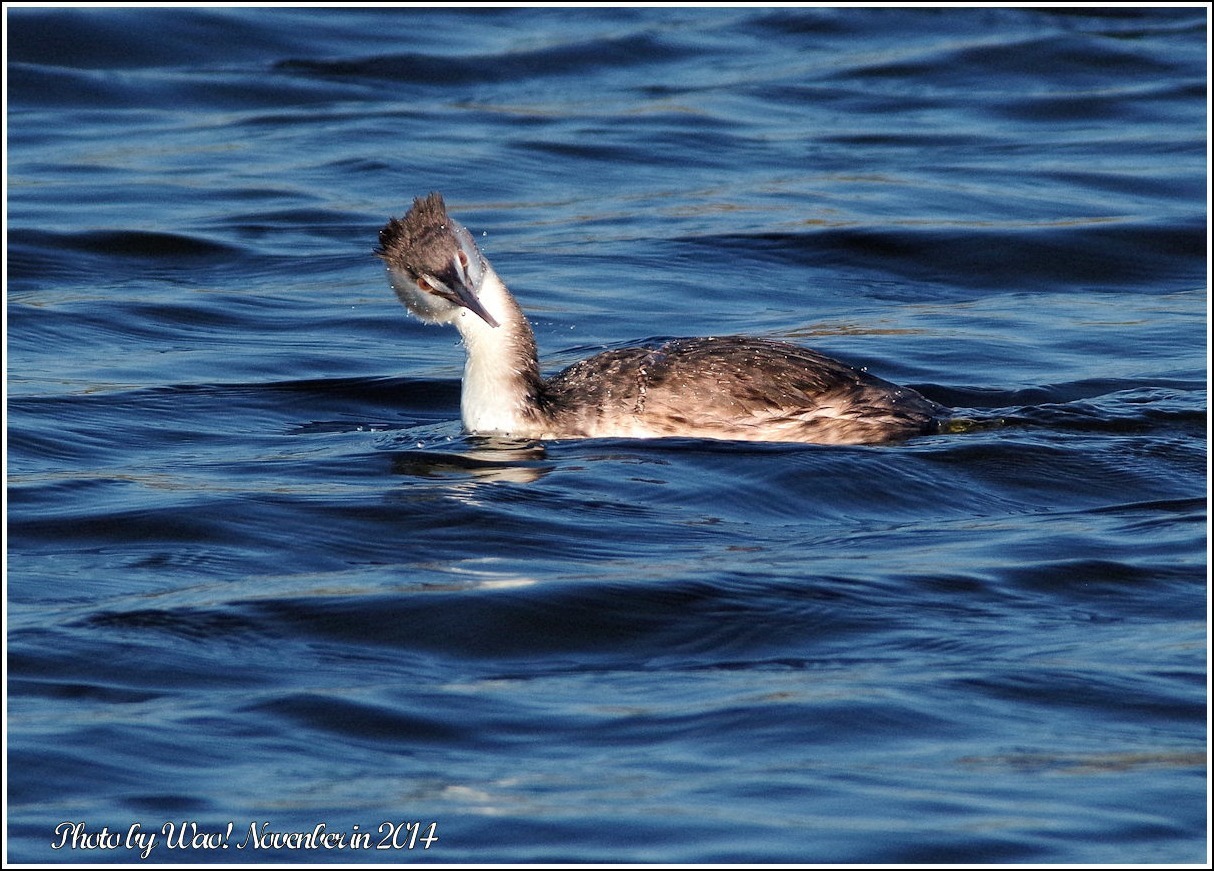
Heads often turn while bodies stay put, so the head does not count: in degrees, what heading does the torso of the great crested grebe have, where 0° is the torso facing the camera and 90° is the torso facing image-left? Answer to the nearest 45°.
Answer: approximately 90°
